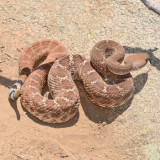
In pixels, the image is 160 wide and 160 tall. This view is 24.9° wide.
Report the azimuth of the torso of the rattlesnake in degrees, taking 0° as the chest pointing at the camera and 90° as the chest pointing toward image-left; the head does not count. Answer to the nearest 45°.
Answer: approximately 270°
